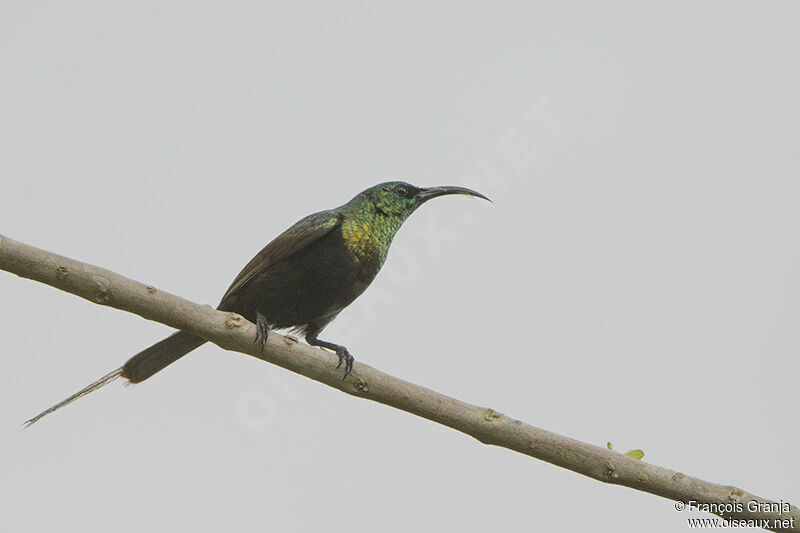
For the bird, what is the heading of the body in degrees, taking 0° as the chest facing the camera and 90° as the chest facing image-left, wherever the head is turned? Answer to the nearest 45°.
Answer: approximately 270°
